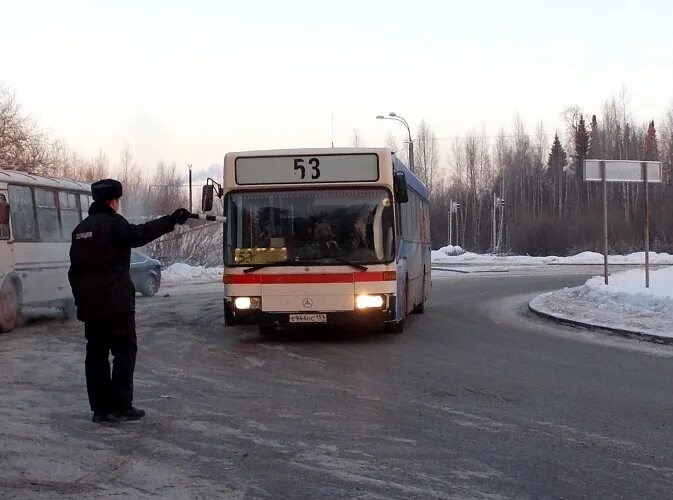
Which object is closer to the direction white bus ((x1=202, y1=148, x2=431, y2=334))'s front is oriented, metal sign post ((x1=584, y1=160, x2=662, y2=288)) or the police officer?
the police officer

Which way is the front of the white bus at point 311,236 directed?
toward the camera

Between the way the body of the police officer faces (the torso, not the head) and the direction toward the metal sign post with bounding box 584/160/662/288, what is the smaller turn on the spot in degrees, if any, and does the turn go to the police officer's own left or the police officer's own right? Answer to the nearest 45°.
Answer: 0° — they already face it

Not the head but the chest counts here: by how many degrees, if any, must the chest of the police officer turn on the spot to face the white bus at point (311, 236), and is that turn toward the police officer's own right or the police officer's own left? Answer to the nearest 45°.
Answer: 0° — they already face it

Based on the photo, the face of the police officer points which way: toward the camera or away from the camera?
away from the camera

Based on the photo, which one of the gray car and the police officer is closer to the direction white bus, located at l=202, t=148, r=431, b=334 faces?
the police officer

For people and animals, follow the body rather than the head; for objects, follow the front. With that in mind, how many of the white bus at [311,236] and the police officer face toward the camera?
1

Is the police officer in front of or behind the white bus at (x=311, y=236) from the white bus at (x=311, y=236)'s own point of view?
in front

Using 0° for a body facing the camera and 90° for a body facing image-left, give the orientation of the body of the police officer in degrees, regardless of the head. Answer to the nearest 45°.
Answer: approximately 225°
